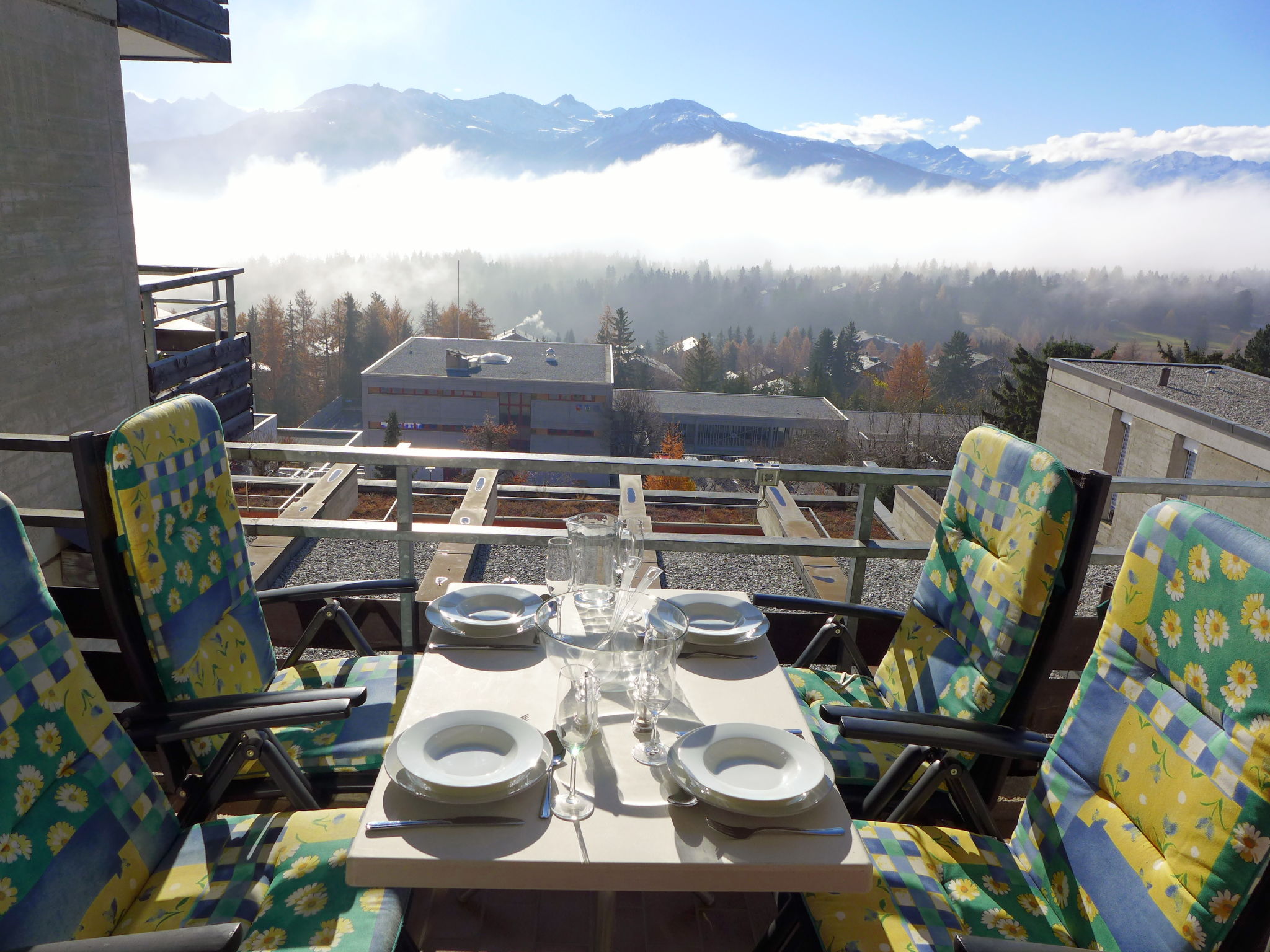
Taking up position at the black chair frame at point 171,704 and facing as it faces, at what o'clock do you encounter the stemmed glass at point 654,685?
The stemmed glass is roughly at 1 o'clock from the black chair frame.

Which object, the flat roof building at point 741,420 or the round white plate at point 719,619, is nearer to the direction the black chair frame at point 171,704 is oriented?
the round white plate

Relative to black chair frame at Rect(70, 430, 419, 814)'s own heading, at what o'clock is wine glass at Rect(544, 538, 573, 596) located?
The wine glass is roughly at 12 o'clock from the black chair frame.

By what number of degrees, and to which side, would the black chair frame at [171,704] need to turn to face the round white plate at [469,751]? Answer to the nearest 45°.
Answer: approximately 45° to its right

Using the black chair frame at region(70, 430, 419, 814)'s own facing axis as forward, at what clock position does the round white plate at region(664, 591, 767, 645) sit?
The round white plate is roughly at 12 o'clock from the black chair frame.

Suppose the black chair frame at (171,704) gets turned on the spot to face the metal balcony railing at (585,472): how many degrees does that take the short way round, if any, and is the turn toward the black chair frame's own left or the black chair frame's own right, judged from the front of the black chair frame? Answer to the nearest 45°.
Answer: approximately 45° to the black chair frame's own left

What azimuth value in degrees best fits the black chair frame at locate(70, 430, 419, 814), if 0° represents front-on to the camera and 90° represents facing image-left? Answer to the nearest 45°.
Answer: approximately 270°

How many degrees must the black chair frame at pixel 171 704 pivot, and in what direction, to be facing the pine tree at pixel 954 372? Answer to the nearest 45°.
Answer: approximately 45° to its left

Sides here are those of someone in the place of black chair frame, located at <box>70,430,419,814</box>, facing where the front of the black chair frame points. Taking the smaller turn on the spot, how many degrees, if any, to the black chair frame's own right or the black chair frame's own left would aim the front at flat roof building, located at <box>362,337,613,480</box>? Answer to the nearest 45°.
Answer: approximately 90° to the black chair frame's own left

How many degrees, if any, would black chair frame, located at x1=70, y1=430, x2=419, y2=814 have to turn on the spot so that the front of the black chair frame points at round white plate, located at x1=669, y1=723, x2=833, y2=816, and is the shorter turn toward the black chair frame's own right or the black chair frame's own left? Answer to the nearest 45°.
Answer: approximately 45° to the black chair frame's own right

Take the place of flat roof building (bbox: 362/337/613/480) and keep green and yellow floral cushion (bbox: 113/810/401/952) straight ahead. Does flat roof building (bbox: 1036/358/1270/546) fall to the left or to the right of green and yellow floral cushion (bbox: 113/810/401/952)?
left
